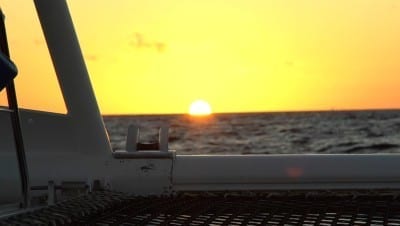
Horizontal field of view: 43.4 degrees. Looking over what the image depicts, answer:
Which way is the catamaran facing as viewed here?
away from the camera
